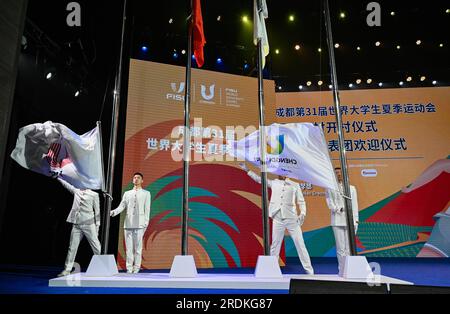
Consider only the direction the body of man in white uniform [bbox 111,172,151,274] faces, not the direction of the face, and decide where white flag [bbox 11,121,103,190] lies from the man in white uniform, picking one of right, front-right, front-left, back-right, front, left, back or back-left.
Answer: front-right

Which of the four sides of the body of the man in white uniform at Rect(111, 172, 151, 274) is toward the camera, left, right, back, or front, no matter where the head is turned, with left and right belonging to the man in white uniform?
front

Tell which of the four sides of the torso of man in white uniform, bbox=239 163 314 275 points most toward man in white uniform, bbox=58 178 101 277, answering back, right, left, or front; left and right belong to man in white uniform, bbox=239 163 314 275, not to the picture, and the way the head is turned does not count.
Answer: right

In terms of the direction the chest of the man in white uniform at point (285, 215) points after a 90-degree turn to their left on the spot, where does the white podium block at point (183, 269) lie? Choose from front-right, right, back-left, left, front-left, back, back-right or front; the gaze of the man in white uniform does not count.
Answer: back-right

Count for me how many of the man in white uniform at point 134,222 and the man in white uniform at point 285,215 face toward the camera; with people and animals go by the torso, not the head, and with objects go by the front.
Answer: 2

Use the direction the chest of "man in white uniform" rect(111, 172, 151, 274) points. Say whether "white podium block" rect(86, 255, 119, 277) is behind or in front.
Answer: in front

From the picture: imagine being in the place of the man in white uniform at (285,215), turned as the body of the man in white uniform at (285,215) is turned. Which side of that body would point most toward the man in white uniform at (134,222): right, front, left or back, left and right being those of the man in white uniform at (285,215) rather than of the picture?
right

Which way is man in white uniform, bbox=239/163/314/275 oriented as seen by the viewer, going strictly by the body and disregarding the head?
toward the camera

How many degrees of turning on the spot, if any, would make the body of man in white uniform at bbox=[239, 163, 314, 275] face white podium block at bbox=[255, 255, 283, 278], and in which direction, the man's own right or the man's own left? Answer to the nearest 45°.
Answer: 0° — they already face it

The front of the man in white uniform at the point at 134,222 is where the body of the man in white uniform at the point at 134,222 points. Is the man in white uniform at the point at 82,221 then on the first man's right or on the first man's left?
on the first man's right

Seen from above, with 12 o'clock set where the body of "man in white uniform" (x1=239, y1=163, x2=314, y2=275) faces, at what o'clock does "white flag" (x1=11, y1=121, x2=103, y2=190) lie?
The white flag is roughly at 2 o'clock from the man in white uniform.
